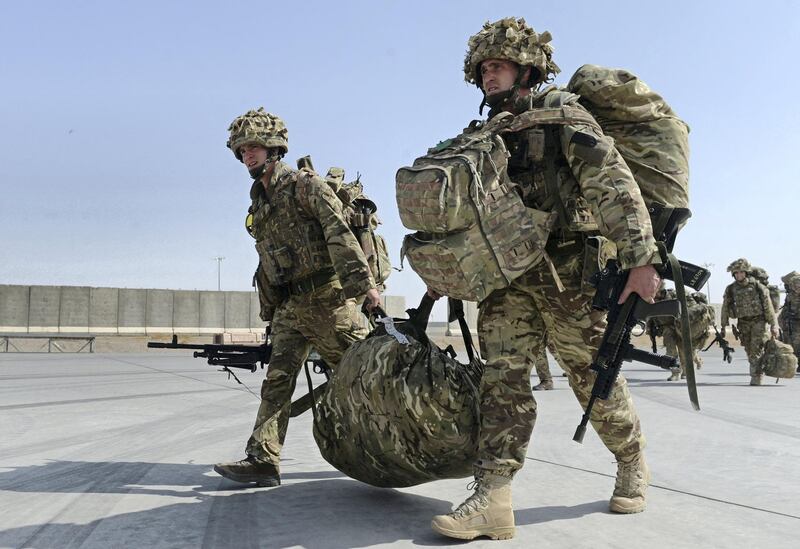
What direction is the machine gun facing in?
to the viewer's left

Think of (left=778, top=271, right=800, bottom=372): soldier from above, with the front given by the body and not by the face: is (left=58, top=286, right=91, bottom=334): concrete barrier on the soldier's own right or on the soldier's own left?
on the soldier's own right

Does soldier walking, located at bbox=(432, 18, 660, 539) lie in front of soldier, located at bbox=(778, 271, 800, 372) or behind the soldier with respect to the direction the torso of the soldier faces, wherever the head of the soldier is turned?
in front

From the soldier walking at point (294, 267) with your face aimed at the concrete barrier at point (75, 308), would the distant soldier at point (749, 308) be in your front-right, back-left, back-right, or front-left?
front-right

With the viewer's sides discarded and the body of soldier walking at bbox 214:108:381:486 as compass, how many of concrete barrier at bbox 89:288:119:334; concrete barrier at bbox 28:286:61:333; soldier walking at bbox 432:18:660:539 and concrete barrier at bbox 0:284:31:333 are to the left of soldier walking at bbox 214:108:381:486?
1

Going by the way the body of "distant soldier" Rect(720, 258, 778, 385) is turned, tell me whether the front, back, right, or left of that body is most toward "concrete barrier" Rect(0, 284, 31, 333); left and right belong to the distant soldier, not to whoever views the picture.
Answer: right

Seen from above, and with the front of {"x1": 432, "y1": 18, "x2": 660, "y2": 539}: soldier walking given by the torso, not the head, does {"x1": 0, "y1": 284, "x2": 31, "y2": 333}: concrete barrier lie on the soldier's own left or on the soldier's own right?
on the soldier's own right

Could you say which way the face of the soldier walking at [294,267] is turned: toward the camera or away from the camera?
toward the camera

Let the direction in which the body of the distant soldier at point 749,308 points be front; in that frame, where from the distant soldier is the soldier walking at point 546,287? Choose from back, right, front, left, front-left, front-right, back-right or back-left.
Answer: front

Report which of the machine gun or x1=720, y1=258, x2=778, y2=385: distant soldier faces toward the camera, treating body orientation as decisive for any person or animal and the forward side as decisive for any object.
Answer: the distant soldier

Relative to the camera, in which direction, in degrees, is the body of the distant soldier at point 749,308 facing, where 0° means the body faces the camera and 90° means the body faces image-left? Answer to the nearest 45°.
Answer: approximately 0°

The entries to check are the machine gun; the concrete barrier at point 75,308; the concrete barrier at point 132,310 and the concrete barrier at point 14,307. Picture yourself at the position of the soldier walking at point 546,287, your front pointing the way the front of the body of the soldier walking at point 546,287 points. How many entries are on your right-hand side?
4

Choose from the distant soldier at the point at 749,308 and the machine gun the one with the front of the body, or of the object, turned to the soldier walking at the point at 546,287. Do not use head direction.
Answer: the distant soldier

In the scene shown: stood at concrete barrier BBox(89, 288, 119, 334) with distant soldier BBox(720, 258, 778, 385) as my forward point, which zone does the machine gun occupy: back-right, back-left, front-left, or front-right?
front-right

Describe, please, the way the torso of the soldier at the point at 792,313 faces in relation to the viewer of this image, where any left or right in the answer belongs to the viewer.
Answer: facing the viewer and to the left of the viewer

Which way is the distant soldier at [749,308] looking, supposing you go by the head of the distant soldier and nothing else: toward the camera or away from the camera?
toward the camera

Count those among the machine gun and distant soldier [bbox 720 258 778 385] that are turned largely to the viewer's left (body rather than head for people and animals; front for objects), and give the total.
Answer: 1
